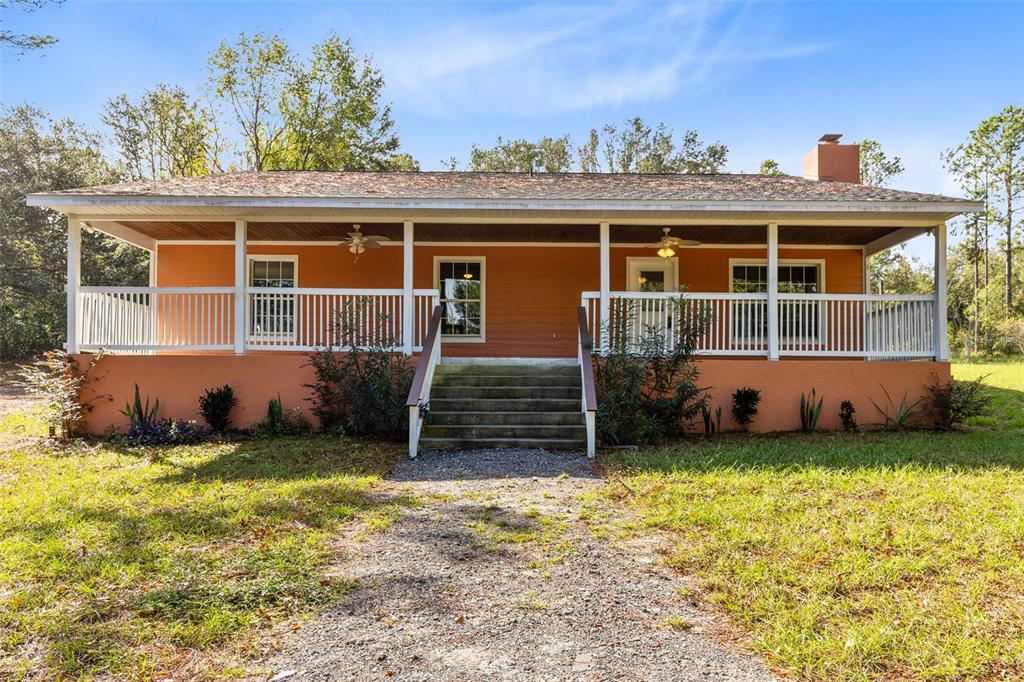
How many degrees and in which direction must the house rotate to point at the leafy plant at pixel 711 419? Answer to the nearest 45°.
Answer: approximately 90° to its left

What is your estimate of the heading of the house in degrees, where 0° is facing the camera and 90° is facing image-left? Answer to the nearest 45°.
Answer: approximately 0°

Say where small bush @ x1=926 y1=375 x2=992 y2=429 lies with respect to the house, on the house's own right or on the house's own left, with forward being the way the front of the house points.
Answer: on the house's own left

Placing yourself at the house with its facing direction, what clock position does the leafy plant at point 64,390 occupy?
The leafy plant is roughly at 3 o'clock from the house.
